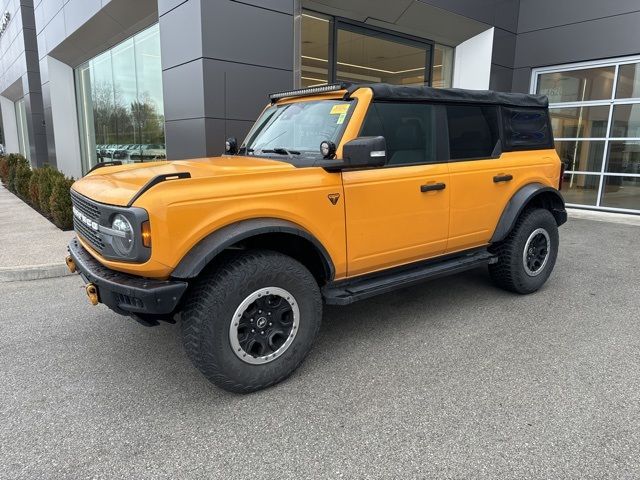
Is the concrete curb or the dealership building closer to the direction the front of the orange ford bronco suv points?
the concrete curb

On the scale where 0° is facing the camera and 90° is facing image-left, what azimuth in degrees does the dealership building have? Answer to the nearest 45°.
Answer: approximately 45°

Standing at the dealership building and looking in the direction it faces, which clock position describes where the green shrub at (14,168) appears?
The green shrub is roughly at 2 o'clock from the dealership building.

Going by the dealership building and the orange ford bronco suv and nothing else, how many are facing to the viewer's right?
0

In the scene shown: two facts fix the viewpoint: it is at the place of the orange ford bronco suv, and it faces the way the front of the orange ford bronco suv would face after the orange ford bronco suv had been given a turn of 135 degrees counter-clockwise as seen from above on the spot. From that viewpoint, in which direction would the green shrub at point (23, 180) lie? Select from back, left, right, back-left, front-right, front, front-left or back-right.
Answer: back-left

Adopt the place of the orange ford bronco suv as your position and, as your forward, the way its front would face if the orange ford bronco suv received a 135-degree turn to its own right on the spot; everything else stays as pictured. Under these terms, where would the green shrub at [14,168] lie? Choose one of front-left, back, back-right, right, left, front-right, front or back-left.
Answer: front-left

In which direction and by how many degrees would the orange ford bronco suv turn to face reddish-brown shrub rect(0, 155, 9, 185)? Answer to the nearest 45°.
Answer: approximately 90° to its right

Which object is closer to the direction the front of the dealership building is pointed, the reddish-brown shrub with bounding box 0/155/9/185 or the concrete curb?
the concrete curb

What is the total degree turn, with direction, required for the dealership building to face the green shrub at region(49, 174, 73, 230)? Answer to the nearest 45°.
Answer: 0° — it already faces it

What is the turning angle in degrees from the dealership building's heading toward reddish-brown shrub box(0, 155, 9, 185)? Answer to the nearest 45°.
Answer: approximately 90° to its right

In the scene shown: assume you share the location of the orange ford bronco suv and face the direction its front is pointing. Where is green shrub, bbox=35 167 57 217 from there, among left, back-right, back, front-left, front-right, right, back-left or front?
right
